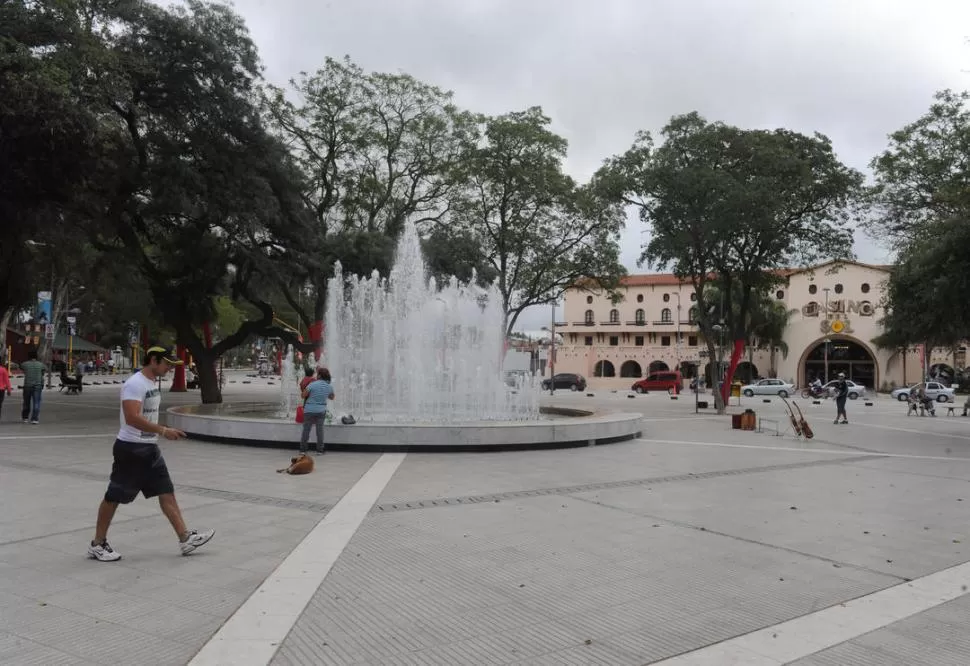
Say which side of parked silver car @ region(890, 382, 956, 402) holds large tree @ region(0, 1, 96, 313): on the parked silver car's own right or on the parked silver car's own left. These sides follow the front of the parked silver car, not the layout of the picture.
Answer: on the parked silver car's own left

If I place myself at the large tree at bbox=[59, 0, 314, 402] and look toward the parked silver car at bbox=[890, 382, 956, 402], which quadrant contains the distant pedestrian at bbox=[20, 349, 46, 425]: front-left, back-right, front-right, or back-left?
back-right

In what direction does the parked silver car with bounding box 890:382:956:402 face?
to the viewer's left

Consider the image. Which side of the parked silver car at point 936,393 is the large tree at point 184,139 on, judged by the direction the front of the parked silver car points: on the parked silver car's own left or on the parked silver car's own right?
on the parked silver car's own left
